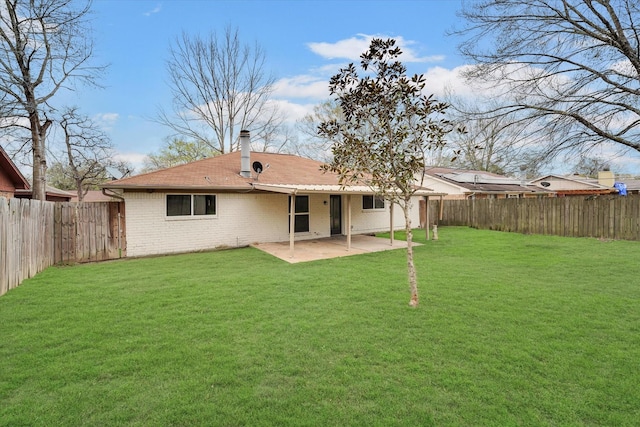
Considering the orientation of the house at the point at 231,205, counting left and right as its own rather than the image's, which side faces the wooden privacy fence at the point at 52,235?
left

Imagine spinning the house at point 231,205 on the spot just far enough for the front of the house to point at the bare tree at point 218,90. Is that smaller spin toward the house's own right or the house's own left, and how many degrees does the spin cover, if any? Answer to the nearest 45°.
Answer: approximately 45° to the house's own right

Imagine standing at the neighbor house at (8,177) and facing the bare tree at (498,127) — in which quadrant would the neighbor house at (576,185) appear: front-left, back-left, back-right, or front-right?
front-right

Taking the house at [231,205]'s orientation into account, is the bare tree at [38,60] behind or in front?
in front

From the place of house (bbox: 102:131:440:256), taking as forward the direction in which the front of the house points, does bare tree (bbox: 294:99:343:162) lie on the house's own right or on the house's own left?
on the house's own right

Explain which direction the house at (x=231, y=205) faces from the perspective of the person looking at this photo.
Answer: facing away from the viewer and to the left of the viewer

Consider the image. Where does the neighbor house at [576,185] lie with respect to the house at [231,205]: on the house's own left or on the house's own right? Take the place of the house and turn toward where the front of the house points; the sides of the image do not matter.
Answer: on the house's own right

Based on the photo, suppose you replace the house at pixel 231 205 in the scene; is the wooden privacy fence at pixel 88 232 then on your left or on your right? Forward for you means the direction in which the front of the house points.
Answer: on your left

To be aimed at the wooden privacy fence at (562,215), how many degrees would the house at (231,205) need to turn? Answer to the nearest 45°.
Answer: approximately 135° to its right

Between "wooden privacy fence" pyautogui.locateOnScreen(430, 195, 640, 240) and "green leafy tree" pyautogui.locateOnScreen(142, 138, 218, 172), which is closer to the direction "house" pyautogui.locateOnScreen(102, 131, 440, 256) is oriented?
the green leafy tree
